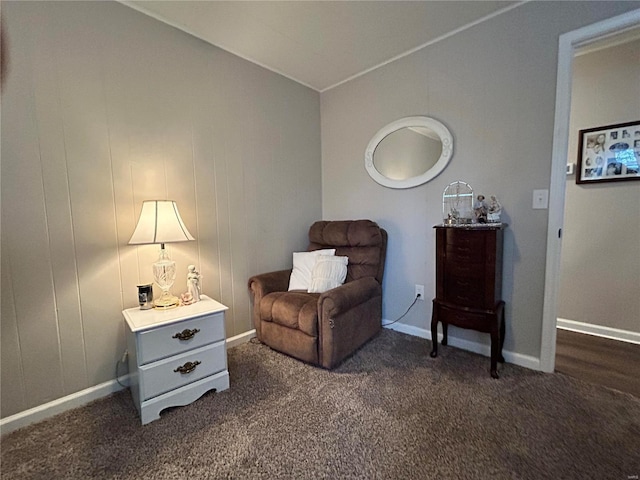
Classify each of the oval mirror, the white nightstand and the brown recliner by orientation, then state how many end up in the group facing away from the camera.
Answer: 0

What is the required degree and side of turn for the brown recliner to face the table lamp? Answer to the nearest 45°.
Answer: approximately 45° to its right

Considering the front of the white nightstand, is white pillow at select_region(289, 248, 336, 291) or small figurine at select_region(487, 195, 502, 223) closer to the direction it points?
the small figurine

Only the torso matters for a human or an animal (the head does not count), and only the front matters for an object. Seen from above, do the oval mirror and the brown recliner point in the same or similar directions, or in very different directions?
same or similar directions

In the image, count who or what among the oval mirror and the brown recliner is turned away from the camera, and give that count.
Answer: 0

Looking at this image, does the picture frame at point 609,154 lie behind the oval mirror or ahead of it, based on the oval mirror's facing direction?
behind

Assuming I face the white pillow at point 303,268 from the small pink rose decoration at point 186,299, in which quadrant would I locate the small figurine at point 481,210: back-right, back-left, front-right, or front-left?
front-right

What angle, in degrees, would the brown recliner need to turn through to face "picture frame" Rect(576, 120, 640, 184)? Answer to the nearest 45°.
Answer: approximately 135° to its left

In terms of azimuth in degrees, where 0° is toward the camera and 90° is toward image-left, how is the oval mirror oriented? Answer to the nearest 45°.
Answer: approximately 45°

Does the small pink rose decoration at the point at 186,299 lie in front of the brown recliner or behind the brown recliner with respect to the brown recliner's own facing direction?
in front

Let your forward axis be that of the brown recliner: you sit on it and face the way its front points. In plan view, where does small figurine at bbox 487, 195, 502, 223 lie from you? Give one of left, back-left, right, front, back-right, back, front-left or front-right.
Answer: back-left

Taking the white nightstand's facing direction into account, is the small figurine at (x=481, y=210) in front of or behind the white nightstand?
in front

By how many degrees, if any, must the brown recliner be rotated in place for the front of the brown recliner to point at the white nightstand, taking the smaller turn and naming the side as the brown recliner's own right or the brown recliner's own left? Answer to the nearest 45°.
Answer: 0° — it already faces it
